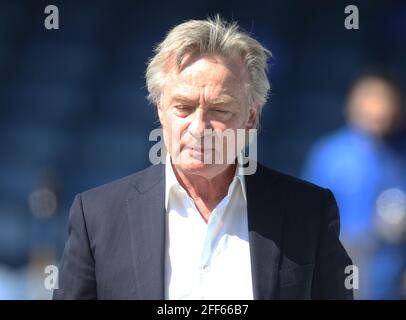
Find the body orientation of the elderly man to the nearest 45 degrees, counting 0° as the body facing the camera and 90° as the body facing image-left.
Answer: approximately 0°

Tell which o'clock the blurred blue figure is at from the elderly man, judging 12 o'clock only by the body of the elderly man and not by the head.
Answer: The blurred blue figure is roughly at 7 o'clock from the elderly man.
